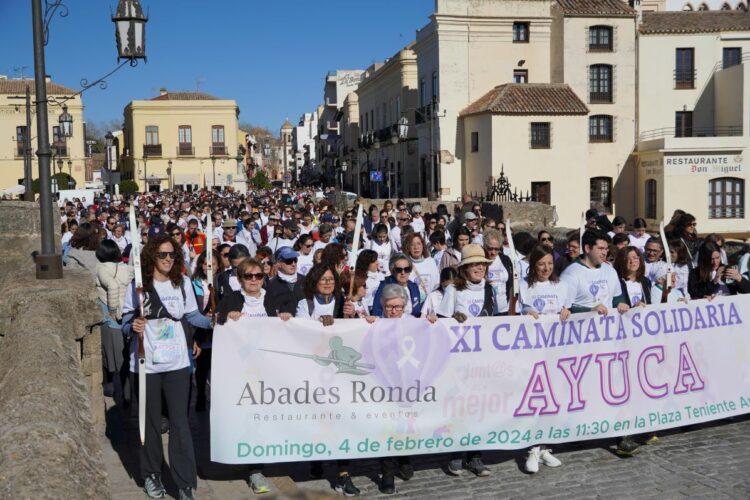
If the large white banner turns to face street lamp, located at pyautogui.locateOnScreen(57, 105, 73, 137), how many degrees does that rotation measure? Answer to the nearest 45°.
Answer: approximately 135° to its right

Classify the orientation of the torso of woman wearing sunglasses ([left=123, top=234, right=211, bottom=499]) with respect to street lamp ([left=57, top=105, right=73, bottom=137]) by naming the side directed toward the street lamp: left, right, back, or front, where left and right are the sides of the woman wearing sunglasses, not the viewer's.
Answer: back

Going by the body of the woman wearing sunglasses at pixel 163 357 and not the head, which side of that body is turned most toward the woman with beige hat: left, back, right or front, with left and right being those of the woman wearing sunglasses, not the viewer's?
left

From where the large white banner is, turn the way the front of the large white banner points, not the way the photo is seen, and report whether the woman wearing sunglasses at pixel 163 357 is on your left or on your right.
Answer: on your right

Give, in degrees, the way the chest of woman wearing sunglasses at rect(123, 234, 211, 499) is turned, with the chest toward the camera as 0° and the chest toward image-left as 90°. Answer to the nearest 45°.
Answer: approximately 0°

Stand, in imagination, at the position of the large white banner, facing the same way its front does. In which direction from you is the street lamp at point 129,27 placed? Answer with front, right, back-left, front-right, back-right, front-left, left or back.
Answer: back-right

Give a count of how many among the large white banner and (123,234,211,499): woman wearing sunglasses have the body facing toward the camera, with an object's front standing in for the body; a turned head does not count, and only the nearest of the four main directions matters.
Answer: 2

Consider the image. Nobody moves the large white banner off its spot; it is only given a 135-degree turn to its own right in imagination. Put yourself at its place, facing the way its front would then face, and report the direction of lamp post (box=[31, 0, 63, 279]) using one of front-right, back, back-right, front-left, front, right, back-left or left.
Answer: front-left

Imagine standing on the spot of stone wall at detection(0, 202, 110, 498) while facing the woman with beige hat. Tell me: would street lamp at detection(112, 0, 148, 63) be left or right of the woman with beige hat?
left

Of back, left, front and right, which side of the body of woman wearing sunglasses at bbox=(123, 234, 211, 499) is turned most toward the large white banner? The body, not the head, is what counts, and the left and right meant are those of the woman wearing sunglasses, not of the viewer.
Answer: left

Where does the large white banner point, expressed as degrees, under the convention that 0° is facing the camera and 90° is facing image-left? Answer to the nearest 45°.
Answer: approximately 0°
